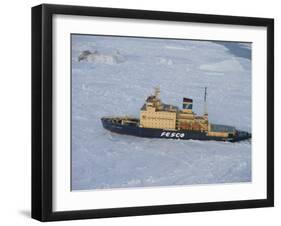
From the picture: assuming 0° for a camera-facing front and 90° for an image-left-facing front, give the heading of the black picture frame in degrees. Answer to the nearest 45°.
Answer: approximately 315°
